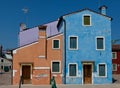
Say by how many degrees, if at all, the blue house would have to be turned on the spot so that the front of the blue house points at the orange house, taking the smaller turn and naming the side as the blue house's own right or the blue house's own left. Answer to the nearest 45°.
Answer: approximately 90° to the blue house's own right

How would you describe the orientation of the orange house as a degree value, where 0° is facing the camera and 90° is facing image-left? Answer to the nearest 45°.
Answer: approximately 0°

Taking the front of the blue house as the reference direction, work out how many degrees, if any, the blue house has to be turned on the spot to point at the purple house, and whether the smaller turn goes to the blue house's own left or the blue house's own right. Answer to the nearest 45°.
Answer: approximately 135° to the blue house's own right

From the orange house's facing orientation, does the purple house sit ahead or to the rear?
to the rear

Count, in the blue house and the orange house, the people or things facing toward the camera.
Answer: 2

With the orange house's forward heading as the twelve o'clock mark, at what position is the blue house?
The blue house is roughly at 9 o'clock from the orange house.
